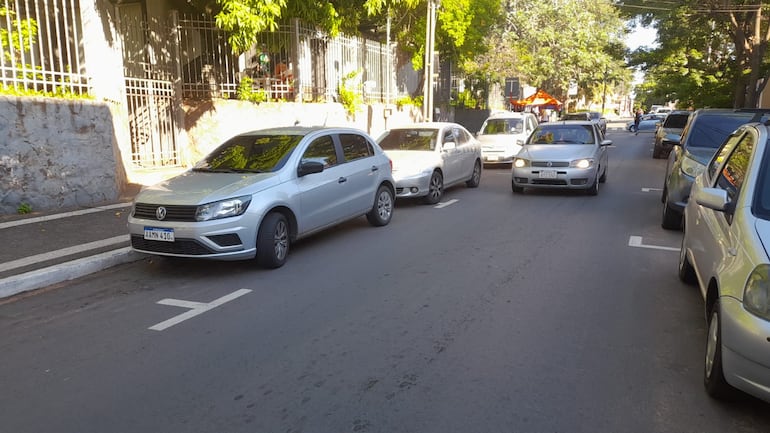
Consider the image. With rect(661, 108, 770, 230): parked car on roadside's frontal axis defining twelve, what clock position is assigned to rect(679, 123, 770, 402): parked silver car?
The parked silver car is roughly at 12 o'clock from the parked car on roadside.

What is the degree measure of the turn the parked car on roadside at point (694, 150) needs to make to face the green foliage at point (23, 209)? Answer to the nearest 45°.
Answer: approximately 45° to its right

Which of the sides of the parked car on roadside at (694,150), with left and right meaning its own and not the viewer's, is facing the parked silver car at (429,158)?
right

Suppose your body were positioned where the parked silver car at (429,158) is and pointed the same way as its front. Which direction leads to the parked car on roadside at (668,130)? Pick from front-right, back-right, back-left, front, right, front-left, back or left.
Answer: back

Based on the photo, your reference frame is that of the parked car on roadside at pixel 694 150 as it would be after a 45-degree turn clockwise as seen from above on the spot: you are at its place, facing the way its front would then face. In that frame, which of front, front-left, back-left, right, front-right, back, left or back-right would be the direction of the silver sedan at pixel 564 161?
right

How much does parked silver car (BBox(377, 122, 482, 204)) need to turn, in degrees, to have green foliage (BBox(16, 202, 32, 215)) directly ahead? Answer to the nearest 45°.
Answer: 0° — it already faces it

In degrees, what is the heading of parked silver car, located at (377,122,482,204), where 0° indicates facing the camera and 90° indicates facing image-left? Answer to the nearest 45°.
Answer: approximately 45°

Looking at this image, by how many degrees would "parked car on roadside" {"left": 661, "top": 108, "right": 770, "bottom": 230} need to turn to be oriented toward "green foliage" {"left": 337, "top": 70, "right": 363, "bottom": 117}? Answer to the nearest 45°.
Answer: approximately 135° to its right

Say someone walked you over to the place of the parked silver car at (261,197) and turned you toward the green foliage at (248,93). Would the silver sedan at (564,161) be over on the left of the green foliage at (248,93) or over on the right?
right
